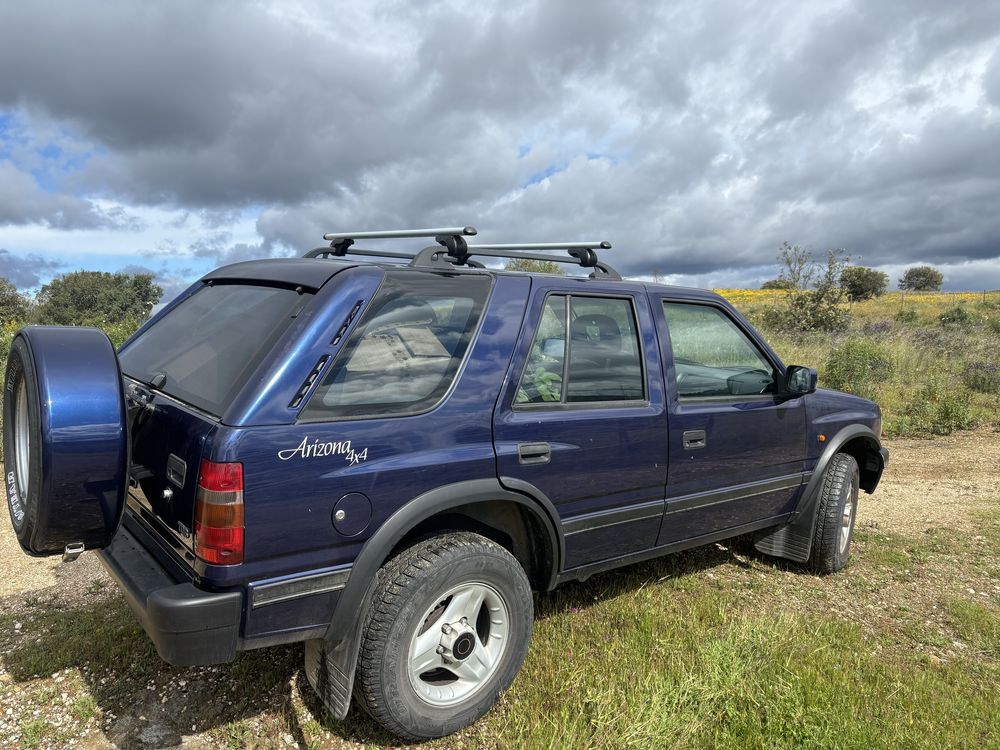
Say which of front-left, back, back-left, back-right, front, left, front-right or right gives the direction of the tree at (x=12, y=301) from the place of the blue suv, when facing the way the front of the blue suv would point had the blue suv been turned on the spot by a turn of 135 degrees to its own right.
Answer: back-right

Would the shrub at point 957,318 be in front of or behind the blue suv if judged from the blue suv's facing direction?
in front

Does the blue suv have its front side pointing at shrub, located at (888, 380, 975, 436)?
yes

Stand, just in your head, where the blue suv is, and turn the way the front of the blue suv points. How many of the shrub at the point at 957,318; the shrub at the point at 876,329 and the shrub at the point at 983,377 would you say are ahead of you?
3

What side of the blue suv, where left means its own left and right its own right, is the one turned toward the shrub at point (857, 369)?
front

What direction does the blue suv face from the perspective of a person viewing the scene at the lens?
facing away from the viewer and to the right of the viewer

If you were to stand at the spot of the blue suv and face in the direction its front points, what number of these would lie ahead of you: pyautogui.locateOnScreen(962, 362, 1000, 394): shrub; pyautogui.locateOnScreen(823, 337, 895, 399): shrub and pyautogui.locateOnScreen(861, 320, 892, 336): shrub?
3

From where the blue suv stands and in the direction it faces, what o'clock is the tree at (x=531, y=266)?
The tree is roughly at 11 o'clock from the blue suv.

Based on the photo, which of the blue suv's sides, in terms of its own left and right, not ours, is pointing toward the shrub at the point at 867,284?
front

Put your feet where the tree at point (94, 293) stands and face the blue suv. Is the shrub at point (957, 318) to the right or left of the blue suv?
left

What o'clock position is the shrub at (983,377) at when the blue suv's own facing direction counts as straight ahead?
The shrub is roughly at 12 o'clock from the blue suv.

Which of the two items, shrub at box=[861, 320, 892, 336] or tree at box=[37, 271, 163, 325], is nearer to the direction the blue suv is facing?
the shrub
